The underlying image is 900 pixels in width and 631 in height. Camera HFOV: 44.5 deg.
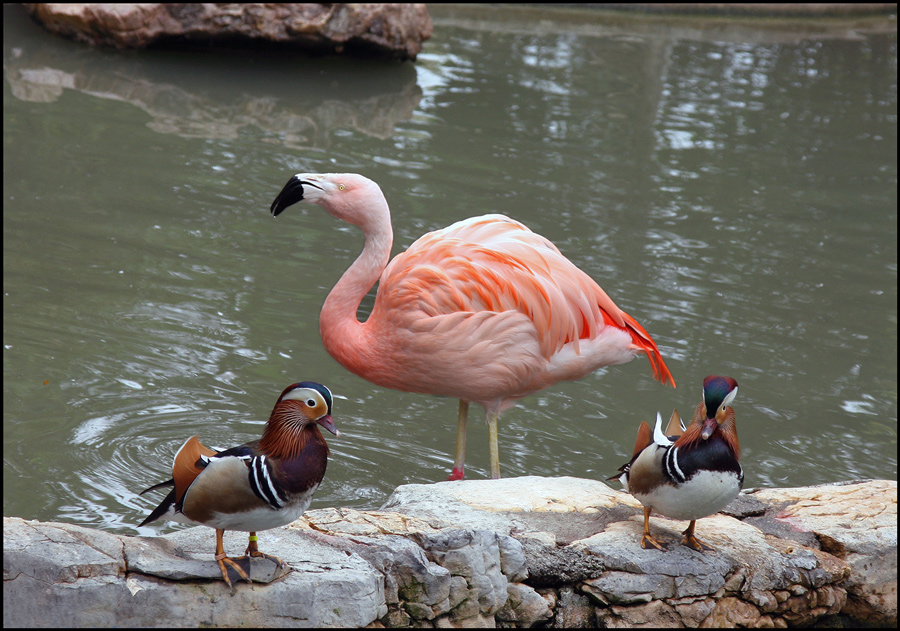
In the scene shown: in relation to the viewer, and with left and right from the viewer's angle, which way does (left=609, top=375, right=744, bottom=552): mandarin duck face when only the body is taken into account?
facing the viewer and to the right of the viewer

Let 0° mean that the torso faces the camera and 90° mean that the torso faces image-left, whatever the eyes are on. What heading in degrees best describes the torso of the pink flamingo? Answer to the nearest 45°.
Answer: approximately 90°

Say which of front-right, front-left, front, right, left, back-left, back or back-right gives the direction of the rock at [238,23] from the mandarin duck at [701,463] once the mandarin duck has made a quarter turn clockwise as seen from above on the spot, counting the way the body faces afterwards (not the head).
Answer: right

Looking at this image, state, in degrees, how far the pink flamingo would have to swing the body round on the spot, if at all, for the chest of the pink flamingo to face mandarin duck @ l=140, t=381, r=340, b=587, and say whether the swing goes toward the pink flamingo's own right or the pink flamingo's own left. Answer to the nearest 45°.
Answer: approximately 90° to the pink flamingo's own left

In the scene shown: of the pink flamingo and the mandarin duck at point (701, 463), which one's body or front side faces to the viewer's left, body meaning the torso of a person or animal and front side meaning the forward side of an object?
the pink flamingo

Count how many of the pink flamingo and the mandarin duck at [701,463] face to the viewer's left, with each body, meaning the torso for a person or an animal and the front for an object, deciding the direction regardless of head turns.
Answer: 1

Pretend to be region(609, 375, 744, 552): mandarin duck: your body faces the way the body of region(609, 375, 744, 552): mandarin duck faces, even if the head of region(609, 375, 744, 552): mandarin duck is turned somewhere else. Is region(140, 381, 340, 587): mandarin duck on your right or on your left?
on your right
